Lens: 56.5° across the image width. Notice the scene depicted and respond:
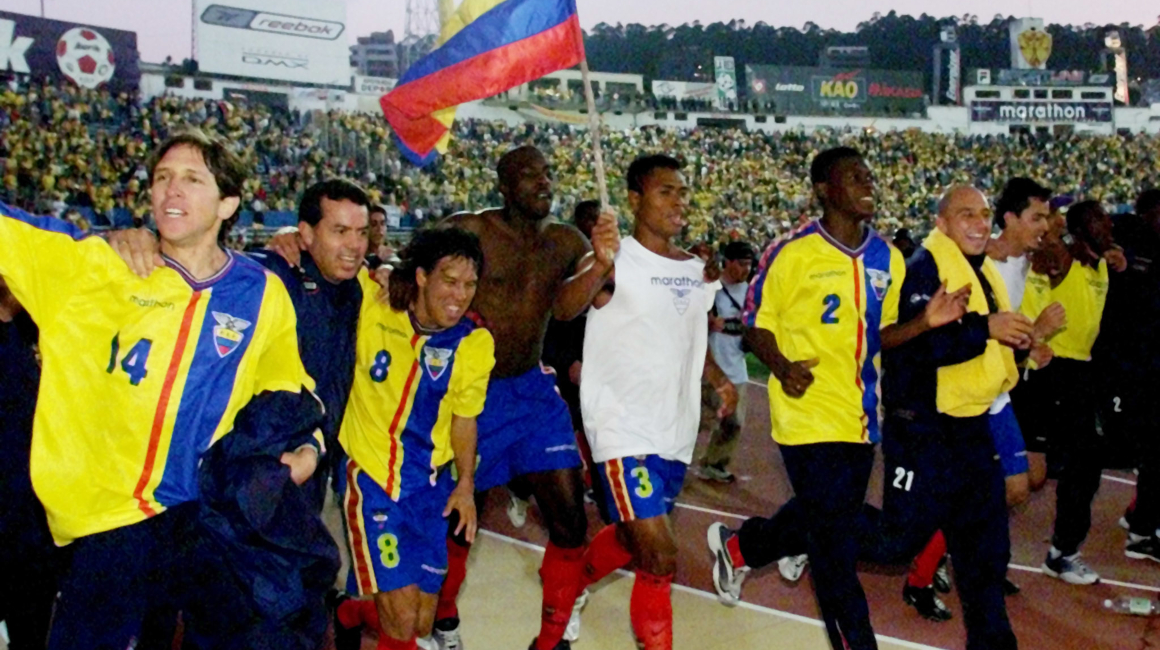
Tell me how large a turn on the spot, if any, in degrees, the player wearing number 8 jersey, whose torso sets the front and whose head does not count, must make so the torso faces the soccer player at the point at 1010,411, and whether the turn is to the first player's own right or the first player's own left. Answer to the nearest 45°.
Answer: approximately 45° to the first player's own left

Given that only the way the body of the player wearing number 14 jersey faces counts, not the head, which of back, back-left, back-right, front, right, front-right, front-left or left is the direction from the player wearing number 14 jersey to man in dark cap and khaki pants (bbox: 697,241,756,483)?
back-left

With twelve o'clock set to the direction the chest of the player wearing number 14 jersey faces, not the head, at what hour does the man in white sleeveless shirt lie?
The man in white sleeveless shirt is roughly at 8 o'clock from the player wearing number 14 jersey.

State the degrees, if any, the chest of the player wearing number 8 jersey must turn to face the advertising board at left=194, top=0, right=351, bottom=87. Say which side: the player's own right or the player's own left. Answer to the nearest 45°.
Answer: approximately 135° to the player's own left

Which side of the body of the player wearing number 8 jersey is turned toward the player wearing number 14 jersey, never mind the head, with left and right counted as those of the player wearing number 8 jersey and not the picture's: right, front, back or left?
right
